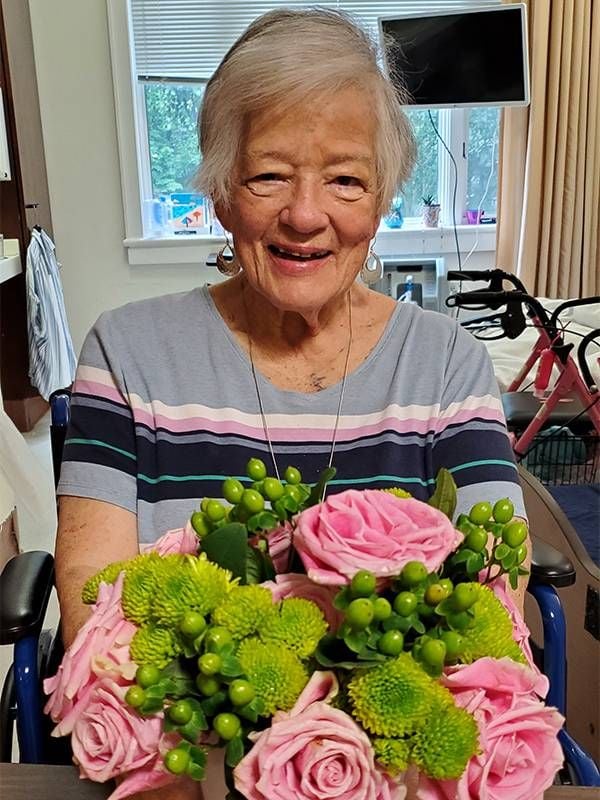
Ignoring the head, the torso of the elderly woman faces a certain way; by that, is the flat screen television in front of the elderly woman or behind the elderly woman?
behind

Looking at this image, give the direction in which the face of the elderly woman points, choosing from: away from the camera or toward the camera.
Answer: toward the camera

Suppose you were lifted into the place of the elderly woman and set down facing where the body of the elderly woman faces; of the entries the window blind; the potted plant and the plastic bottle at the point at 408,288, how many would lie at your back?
3

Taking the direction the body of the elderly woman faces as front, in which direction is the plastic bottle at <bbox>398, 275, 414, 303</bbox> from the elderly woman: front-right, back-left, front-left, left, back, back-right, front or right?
back

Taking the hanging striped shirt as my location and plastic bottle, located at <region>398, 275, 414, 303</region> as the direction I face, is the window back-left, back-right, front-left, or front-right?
front-left

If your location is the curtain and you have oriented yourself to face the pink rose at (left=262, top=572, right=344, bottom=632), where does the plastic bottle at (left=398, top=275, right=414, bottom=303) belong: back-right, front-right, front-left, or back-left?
front-right

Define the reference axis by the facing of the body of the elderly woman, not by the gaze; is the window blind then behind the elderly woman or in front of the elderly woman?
behind

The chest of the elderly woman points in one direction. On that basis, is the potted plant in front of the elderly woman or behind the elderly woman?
behind

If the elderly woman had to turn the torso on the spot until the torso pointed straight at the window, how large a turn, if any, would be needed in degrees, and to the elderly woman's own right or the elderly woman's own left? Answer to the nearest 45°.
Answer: approximately 180°

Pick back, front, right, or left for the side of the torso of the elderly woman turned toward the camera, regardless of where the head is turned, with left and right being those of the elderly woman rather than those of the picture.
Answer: front
